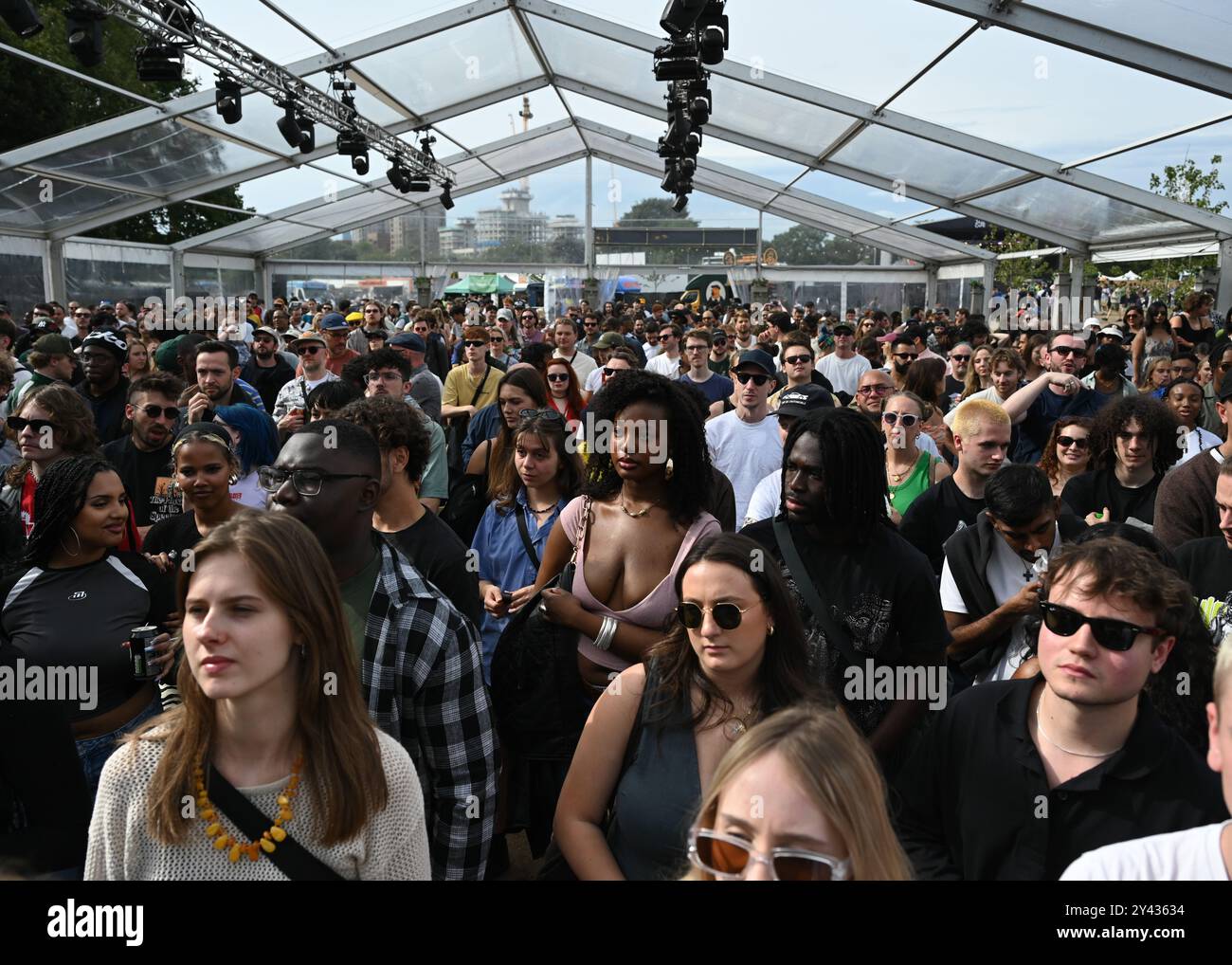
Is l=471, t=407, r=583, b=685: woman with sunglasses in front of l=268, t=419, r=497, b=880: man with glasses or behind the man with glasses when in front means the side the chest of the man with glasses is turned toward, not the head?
behind

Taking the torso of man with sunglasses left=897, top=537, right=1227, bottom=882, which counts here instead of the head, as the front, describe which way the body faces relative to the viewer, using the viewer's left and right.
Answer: facing the viewer and to the left of the viewer

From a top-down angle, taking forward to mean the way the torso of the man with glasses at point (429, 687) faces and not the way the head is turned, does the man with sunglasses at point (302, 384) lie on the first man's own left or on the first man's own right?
on the first man's own right

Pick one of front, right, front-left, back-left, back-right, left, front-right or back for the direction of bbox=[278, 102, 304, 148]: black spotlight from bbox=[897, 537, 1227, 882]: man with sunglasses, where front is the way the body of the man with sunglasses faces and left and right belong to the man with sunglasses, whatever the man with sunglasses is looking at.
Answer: right

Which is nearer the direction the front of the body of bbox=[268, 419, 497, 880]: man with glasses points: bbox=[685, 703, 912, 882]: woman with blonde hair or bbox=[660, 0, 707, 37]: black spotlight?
the woman with blonde hair

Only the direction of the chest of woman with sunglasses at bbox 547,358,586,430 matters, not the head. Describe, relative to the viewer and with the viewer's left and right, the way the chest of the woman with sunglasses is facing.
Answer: facing the viewer

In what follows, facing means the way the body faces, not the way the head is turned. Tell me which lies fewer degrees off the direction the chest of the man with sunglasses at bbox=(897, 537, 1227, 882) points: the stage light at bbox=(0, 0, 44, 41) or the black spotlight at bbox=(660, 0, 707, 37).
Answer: the stage light

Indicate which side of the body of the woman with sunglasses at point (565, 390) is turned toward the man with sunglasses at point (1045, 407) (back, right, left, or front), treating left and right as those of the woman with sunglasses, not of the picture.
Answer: left

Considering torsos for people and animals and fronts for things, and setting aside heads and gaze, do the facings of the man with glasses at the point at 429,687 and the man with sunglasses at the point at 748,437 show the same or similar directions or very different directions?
same or similar directions

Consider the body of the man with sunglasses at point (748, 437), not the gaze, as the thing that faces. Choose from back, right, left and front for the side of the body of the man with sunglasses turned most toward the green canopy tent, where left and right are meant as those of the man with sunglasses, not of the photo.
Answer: back

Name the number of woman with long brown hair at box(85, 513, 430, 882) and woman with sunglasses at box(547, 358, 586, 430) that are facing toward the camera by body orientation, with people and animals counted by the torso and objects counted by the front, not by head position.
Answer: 2

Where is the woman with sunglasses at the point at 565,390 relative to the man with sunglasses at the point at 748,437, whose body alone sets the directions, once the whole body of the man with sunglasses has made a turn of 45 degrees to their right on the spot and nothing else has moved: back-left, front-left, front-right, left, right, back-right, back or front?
right

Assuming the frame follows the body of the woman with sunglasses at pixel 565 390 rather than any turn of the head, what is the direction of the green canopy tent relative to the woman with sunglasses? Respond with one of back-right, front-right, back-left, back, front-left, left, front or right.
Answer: back

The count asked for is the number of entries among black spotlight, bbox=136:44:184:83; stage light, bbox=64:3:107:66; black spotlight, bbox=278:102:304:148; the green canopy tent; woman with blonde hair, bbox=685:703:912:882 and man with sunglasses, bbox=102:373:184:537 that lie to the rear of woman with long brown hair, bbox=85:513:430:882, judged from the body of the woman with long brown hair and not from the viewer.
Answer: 5

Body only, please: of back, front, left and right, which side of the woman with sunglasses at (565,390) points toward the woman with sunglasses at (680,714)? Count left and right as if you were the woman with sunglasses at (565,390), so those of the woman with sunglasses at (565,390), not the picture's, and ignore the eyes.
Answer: front

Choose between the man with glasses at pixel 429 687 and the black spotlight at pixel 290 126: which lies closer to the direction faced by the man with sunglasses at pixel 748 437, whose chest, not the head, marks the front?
the man with glasses

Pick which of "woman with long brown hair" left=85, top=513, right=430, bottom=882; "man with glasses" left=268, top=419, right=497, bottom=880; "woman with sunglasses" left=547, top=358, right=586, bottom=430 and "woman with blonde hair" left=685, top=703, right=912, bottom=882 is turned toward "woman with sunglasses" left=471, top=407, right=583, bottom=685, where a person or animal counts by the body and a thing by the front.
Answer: "woman with sunglasses" left=547, top=358, right=586, bottom=430

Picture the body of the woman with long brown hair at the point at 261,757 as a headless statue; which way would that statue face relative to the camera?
toward the camera

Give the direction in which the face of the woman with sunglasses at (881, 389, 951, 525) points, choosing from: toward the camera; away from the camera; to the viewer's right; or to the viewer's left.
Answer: toward the camera
